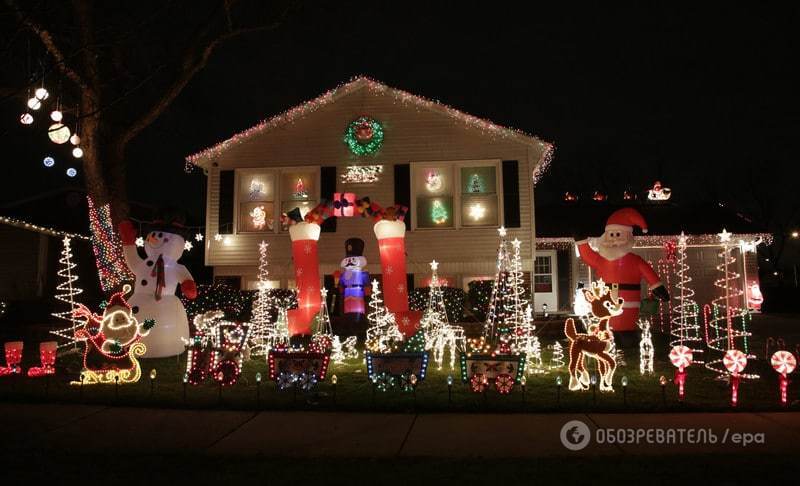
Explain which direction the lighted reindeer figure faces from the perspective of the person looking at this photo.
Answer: facing to the right of the viewer

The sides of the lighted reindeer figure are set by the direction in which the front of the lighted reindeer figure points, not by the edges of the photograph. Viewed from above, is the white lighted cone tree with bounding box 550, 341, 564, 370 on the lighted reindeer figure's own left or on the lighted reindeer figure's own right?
on the lighted reindeer figure's own left

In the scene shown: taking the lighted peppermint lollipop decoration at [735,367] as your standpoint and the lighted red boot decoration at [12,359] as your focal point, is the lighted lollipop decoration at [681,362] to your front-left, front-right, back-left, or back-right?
front-right

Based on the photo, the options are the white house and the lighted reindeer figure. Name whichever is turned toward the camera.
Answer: the white house

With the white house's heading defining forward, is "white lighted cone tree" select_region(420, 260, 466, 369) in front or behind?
in front

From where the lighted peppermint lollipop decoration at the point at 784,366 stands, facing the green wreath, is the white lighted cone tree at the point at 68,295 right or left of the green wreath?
left

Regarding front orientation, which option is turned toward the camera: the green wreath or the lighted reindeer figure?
the green wreath

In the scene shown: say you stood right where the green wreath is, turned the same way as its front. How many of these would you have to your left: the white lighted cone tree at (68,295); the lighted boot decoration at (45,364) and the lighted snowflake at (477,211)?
1

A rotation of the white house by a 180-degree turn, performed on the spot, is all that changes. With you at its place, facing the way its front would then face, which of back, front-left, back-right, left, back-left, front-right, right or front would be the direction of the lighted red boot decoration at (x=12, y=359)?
back-left

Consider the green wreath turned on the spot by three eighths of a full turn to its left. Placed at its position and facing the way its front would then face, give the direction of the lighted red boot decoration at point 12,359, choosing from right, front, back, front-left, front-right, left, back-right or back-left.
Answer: back

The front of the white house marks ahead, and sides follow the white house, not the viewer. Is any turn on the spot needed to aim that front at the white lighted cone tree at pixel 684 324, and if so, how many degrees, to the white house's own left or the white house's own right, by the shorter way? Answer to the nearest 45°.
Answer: approximately 45° to the white house's own left

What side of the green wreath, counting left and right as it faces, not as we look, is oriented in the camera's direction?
front

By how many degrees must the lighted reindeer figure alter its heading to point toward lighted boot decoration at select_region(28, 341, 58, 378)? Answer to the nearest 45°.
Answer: approximately 180°

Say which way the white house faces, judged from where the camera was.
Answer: facing the viewer
